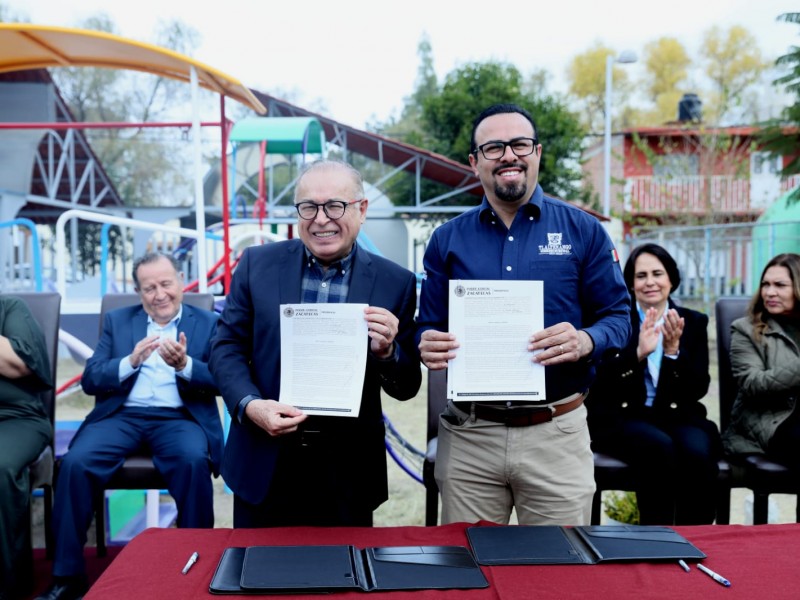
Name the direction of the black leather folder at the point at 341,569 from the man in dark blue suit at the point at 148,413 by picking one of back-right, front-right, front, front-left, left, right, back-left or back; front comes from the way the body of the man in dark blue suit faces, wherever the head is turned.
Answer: front

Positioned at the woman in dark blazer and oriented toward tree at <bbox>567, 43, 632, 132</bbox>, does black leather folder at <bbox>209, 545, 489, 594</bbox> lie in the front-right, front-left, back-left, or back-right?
back-left

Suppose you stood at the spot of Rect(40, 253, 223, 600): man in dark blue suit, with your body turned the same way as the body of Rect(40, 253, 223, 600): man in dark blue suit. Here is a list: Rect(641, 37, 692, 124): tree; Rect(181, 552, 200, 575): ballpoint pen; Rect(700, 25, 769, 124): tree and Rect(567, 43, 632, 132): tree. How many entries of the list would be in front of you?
1

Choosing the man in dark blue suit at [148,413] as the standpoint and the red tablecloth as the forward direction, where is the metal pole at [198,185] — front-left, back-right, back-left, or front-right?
back-left

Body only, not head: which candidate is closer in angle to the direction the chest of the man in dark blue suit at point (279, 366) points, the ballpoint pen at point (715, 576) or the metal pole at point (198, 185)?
the ballpoint pen

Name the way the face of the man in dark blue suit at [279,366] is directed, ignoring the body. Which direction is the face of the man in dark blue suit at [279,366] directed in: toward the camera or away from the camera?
toward the camera

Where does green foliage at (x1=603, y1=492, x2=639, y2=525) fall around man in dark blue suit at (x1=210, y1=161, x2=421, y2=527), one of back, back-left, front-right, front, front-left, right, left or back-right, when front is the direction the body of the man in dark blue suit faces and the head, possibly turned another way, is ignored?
back-left

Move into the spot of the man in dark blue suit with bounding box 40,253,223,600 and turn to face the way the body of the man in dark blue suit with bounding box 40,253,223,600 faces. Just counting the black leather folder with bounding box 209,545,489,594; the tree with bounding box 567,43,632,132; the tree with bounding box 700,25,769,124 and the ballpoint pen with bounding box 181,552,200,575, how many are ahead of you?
2

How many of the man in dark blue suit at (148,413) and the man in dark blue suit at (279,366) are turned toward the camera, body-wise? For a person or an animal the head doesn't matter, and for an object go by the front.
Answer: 2

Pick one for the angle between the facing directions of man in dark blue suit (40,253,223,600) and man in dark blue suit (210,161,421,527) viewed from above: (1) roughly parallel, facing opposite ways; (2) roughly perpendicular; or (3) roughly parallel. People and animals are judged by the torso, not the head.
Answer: roughly parallel

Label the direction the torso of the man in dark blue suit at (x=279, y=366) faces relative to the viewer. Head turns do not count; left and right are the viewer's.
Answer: facing the viewer

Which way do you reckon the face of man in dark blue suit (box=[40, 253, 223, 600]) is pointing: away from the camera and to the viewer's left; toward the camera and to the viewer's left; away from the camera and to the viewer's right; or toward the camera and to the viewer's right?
toward the camera and to the viewer's right

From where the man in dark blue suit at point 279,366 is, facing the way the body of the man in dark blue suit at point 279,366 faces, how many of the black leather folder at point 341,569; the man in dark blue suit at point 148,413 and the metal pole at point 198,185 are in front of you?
1

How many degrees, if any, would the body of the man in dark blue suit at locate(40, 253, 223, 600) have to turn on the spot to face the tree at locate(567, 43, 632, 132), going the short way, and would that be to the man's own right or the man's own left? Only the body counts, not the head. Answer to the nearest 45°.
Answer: approximately 135° to the man's own left

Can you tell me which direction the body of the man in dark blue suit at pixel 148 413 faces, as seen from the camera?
toward the camera

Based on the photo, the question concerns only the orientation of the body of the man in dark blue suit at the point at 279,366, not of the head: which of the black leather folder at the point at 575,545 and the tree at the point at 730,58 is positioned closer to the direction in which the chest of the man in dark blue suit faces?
the black leather folder
